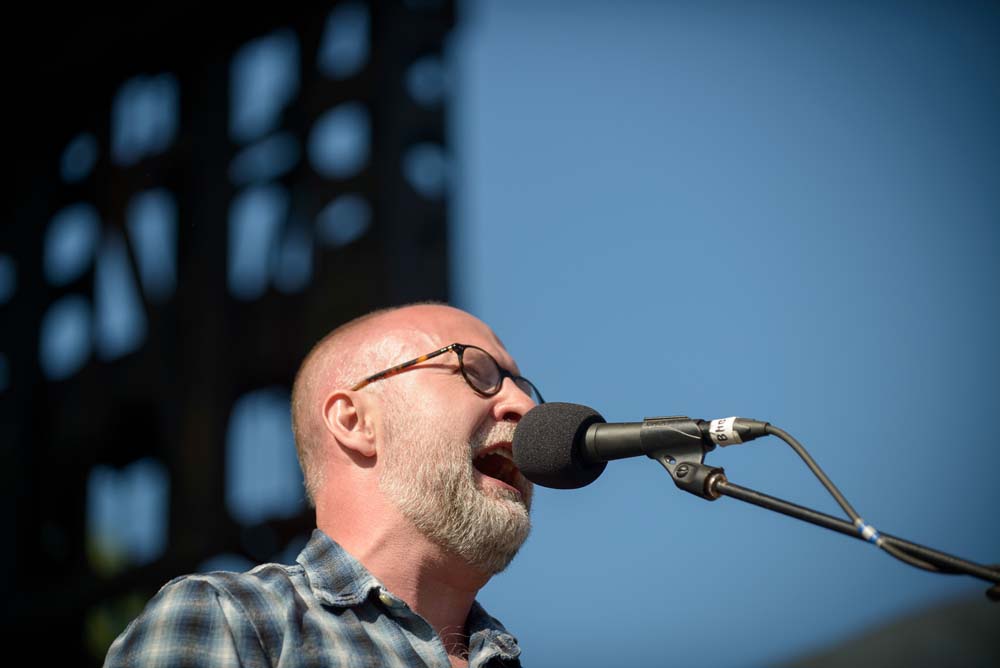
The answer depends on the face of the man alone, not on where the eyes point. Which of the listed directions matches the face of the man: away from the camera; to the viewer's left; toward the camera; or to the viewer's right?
to the viewer's right

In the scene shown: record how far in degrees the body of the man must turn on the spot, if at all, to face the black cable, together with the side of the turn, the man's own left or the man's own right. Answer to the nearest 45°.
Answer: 0° — they already face it

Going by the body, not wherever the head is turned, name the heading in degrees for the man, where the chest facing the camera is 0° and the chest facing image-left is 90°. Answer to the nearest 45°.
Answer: approximately 315°

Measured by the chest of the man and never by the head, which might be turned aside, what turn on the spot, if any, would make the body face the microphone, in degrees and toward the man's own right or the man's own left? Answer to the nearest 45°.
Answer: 0° — they already face it

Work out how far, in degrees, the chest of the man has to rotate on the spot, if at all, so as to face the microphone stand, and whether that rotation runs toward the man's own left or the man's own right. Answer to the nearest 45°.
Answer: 0° — they already face it
